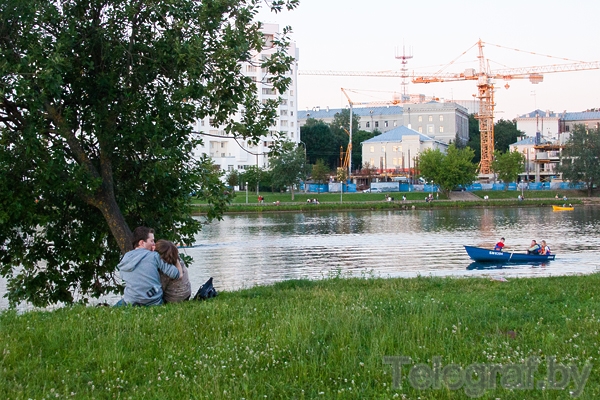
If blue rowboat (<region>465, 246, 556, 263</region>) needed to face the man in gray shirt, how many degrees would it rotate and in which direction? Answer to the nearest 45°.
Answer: approximately 90° to its left

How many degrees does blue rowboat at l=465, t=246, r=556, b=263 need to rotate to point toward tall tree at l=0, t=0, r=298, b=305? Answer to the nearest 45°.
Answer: approximately 90° to its left

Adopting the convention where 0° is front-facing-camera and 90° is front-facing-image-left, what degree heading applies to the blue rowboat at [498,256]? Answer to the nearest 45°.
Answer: approximately 90°

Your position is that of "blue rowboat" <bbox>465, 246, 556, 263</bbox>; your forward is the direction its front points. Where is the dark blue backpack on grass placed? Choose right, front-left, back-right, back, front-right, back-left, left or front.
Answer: left
